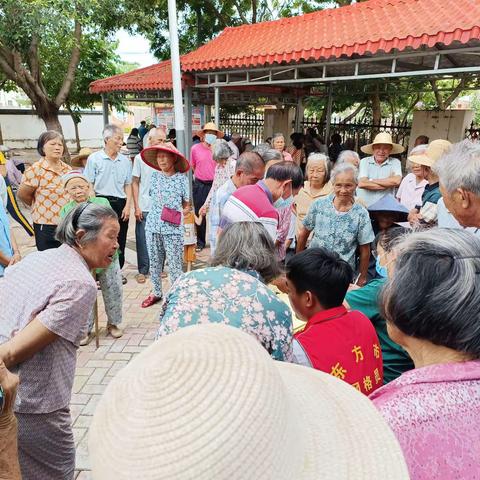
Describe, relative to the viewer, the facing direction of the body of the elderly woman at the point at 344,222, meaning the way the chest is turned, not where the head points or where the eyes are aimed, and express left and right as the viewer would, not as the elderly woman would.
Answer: facing the viewer

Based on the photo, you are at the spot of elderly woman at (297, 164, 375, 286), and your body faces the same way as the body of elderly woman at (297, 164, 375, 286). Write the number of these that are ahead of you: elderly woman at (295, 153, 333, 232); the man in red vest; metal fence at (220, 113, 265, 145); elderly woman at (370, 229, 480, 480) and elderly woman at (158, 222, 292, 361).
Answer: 3

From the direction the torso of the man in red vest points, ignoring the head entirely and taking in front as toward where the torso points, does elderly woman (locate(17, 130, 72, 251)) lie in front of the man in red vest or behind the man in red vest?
in front

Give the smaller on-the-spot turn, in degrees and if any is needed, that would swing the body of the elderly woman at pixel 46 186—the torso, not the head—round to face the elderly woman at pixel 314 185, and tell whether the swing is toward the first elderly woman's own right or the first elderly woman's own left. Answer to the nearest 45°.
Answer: approximately 45° to the first elderly woman's own left

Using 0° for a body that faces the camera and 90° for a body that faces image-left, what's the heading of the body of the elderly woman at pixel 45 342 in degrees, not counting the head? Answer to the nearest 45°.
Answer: approximately 270°

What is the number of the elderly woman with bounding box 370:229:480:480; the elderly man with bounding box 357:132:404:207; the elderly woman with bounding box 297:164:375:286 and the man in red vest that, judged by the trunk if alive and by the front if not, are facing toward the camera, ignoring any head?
2

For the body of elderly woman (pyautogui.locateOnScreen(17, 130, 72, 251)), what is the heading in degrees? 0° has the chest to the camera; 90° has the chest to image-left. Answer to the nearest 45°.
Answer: approximately 315°

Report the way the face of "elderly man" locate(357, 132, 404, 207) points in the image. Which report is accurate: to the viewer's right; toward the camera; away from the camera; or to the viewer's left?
toward the camera

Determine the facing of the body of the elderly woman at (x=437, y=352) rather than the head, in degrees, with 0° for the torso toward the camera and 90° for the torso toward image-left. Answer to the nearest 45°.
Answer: approximately 135°

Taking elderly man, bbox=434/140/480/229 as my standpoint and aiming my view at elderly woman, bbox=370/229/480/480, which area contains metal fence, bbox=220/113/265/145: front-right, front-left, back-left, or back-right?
back-right

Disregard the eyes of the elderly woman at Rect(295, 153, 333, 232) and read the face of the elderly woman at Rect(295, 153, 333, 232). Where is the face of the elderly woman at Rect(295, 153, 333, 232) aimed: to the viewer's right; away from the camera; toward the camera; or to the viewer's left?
toward the camera

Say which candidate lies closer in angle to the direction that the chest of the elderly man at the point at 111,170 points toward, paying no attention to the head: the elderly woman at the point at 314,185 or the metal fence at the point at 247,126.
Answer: the elderly woman

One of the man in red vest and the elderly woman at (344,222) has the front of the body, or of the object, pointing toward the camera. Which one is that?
the elderly woman
